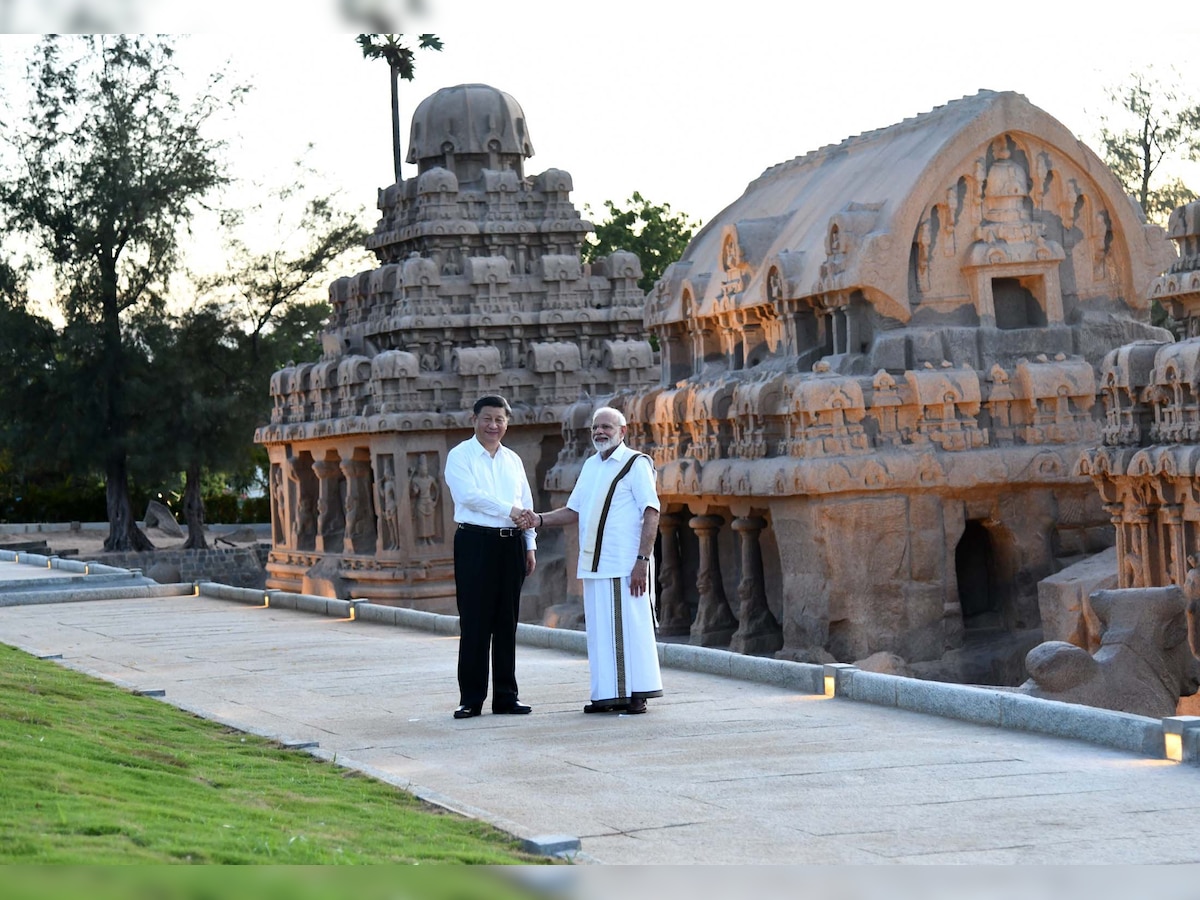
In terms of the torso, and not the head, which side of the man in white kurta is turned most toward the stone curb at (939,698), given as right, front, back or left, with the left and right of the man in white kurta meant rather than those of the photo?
left

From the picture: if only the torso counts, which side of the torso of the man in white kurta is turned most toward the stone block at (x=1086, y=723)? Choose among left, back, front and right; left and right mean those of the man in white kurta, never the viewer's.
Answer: left

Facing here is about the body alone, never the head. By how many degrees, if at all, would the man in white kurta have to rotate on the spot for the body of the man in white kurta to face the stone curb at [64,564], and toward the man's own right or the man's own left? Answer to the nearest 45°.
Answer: approximately 90° to the man's own right

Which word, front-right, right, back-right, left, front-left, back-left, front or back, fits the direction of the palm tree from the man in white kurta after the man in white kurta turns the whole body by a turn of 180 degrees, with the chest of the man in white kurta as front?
front-left

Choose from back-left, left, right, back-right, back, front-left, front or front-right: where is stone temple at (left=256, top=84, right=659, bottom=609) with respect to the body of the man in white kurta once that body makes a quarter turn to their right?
front-right

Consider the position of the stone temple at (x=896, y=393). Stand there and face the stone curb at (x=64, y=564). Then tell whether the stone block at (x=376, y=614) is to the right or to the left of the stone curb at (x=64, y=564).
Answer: left

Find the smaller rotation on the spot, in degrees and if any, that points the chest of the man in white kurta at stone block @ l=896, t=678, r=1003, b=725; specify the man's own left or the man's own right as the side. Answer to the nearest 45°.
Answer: approximately 90° to the man's own left

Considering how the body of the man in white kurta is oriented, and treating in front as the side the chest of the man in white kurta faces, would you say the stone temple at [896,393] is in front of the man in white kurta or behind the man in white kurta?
behind

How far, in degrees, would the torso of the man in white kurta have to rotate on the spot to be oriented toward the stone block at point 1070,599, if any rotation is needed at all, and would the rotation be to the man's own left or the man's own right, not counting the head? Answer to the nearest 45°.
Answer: approximately 180°

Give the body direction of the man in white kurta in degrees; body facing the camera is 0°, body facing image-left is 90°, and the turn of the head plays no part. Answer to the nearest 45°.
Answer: approximately 45°

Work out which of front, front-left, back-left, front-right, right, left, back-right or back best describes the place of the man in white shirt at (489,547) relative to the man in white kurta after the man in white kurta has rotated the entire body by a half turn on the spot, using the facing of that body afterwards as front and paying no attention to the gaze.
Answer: back-left

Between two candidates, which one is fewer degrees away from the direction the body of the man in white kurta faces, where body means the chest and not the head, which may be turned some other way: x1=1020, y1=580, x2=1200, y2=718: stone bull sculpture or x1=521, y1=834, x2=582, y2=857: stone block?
the stone block

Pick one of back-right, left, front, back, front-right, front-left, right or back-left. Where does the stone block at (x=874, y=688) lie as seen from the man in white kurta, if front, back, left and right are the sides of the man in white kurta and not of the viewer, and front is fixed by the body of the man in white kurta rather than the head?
back-left
